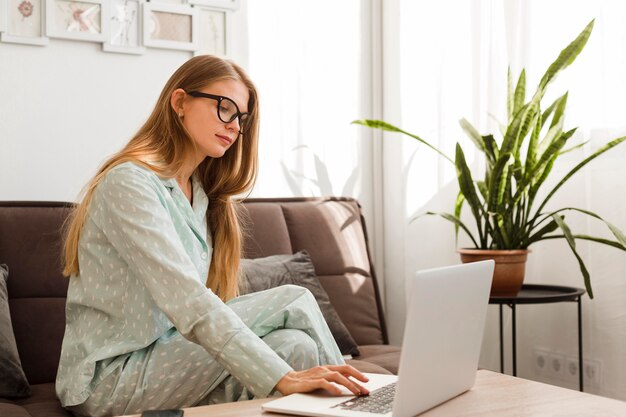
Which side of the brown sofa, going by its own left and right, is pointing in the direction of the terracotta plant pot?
left

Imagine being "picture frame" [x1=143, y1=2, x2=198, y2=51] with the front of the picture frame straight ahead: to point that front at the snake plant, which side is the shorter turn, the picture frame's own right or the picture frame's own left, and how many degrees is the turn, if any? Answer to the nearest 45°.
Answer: approximately 45° to the picture frame's own left

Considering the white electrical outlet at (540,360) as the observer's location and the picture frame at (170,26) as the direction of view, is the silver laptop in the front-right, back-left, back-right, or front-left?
front-left

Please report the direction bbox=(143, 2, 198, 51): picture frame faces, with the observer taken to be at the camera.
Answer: facing the viewer

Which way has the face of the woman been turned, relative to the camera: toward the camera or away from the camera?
toward the camera

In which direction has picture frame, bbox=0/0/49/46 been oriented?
toward the camera

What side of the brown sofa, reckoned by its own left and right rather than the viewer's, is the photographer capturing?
front

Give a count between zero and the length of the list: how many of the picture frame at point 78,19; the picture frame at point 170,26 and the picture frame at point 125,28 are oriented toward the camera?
3

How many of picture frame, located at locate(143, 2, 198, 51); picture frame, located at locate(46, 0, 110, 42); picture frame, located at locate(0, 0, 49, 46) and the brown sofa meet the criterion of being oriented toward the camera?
4
